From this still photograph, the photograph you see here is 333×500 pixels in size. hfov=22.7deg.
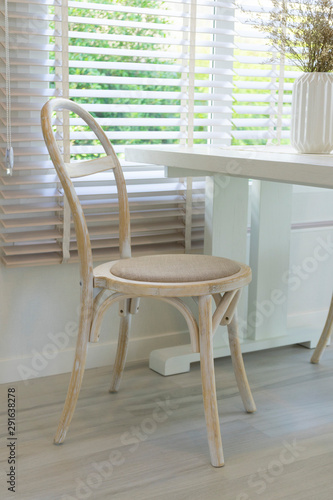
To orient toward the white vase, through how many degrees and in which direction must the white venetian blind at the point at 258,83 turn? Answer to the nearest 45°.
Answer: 0° — it already faces it

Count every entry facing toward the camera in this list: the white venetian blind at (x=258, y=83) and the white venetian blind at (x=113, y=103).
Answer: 2

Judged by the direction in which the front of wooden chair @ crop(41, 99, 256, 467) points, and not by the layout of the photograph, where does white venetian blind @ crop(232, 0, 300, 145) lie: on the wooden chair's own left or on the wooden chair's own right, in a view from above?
on the wooden chair's own left

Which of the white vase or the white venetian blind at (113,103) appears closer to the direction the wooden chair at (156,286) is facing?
the white vase

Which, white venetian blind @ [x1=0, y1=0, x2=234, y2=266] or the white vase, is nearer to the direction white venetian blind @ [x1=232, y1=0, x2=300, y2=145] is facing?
the white vase

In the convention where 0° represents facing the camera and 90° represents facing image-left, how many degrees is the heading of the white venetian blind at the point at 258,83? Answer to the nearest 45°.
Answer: approximately 0°

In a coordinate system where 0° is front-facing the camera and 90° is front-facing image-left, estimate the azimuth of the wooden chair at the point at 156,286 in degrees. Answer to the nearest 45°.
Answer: approximately 315°

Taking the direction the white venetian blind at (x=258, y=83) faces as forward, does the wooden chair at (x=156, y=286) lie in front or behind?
in front

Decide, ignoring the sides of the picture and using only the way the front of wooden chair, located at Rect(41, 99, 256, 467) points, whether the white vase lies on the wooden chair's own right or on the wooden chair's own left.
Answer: on the wooden chair's own left
